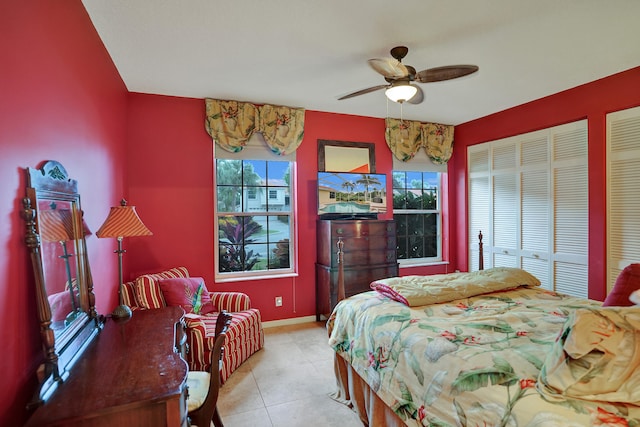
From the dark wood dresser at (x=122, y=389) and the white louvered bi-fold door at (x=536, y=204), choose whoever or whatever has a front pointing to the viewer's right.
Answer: the dark wood dresser

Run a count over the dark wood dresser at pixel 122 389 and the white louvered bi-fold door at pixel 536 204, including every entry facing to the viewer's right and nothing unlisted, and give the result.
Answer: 1

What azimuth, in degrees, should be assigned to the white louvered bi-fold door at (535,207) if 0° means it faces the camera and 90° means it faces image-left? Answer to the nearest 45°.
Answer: approximately 45°

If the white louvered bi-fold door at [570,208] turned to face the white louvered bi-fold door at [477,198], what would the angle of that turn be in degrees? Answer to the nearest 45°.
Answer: approximately 90° to its right

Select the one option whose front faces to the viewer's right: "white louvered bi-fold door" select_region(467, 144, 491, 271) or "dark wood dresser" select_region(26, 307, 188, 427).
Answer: the dark wood dresser

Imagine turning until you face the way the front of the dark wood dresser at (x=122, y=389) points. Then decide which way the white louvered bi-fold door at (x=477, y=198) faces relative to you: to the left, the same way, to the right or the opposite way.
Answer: the opposite way

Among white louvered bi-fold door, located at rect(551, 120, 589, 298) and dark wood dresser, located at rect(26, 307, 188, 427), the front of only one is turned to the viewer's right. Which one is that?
the dark wood dresser

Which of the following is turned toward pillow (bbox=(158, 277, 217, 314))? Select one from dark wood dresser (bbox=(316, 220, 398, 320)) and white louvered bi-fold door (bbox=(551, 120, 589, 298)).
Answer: the white louvered bi-fold door

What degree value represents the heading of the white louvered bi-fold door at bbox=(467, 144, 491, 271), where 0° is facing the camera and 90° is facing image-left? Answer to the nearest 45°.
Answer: approximately 45°

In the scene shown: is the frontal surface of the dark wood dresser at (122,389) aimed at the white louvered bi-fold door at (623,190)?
yes

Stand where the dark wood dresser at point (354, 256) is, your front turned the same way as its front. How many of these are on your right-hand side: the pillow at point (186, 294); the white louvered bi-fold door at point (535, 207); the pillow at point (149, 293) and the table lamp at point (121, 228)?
3
